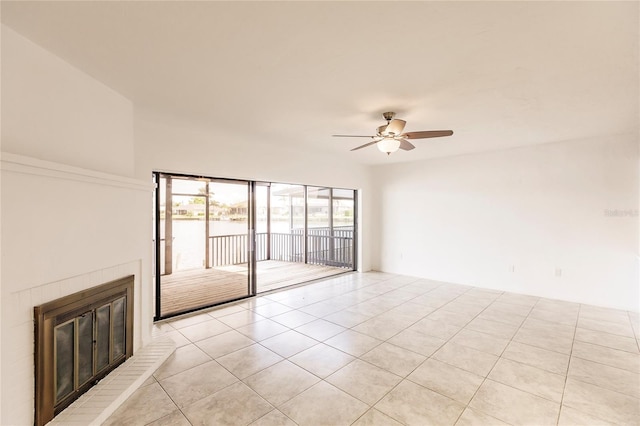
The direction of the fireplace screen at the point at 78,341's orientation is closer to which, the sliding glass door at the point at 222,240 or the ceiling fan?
the ceiling fan

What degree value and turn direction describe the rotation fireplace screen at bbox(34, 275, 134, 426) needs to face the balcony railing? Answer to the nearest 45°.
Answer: approximately 90° to its left

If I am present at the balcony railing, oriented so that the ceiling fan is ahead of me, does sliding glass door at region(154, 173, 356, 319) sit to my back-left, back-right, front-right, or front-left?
front-right

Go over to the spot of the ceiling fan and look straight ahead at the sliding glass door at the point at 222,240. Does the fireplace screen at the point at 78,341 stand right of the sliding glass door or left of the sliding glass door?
left

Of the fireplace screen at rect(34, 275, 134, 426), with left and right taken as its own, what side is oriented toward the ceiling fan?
front

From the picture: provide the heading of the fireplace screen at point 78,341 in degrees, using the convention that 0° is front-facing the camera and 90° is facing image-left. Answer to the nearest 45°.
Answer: approximately 315°

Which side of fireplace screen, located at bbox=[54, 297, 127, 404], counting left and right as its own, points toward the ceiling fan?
front

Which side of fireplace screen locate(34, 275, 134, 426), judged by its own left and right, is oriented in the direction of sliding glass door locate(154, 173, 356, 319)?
left

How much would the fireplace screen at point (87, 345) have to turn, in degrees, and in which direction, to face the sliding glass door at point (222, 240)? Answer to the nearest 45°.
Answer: approximately 90° to its left

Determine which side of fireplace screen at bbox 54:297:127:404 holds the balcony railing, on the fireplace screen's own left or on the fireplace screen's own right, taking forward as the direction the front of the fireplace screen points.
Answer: on the fireplace screen's own left
